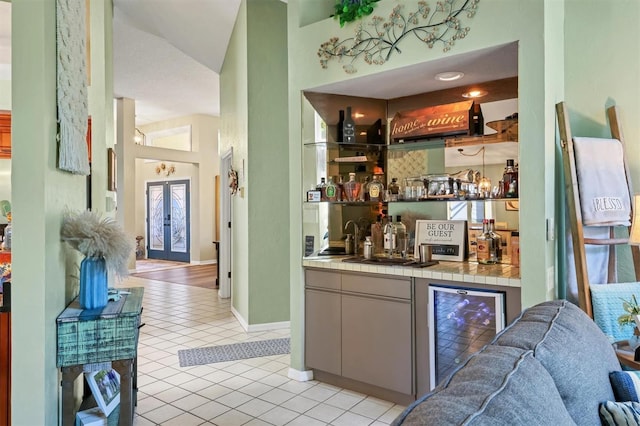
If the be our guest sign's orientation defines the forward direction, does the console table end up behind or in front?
in front

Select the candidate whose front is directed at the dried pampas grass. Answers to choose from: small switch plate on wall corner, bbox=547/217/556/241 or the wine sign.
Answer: the wine sign

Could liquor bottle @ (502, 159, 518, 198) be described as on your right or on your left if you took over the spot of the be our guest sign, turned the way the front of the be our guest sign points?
on your left

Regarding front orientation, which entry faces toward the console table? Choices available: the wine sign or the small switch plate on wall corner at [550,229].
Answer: the wine sign

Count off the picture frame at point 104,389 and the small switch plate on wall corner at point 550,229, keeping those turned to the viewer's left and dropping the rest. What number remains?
0

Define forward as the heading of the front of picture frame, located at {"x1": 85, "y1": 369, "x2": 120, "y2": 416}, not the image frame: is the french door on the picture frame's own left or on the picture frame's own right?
on the picture frame's own left

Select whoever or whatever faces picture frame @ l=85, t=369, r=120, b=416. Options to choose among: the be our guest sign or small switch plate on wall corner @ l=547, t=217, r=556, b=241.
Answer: the be our guest sign

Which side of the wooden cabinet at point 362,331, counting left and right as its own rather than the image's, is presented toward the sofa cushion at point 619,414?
left

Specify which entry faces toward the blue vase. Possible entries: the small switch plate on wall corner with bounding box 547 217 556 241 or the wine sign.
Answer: the wine sign

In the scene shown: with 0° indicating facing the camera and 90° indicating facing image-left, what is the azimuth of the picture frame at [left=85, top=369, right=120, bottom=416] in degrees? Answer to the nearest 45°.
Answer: approximately 315°
